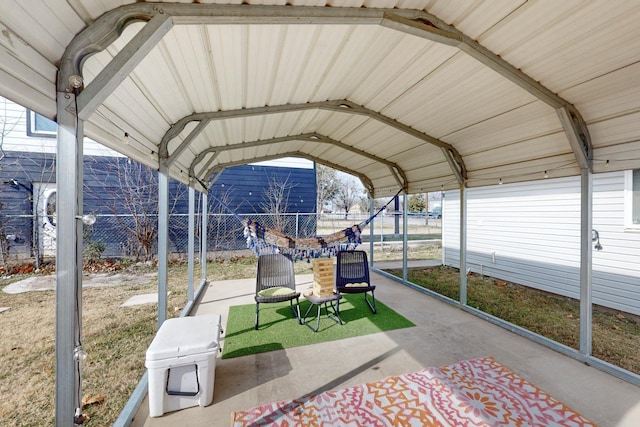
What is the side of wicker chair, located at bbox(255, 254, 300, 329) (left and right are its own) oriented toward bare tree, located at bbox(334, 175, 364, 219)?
back

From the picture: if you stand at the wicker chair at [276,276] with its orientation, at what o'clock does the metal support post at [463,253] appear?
The metal support post is roughly at 9 o'clock from the wicker chair.

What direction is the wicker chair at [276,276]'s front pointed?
toward the camera

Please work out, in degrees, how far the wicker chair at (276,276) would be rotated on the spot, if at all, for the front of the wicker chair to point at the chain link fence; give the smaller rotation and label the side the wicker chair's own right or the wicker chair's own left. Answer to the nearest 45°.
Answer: approximately 135° to the wicker chair's own right

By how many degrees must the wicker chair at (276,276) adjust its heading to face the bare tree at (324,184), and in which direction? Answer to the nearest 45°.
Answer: approximately 180°

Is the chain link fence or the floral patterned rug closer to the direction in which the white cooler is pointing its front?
the floral patterned rug

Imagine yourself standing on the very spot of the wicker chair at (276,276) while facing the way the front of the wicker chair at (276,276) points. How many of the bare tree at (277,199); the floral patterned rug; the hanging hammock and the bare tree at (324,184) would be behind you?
3

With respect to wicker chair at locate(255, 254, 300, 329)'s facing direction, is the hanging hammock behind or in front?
behind
